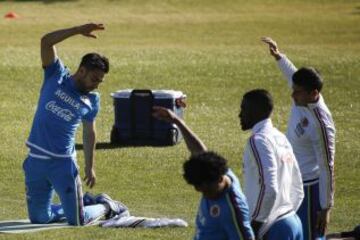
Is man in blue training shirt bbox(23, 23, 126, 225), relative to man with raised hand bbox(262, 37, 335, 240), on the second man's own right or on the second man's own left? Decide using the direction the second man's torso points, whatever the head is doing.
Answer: on the second man's own right

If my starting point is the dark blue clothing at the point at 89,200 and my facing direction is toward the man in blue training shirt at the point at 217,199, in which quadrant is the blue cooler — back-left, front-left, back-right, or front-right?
back-left

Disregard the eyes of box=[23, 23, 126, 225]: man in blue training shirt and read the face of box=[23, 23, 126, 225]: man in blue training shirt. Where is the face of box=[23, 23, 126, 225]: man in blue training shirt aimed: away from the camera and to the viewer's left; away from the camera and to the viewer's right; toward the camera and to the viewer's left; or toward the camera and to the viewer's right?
toward the camera and to the viewer's right

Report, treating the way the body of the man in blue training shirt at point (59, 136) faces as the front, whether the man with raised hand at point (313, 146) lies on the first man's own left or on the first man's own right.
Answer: on the first man's own left

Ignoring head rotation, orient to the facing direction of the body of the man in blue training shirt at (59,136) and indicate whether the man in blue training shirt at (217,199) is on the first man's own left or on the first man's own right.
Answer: on the first man's own left
